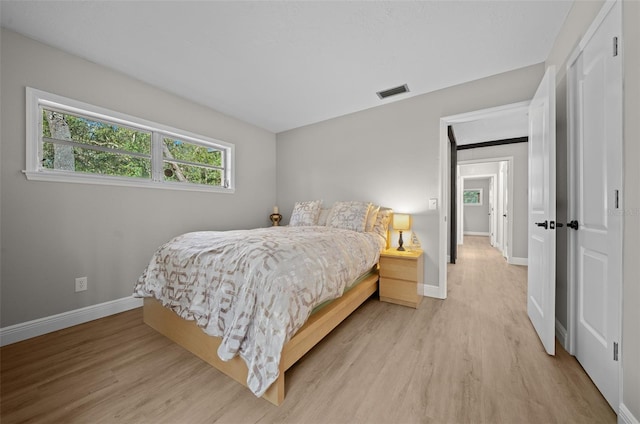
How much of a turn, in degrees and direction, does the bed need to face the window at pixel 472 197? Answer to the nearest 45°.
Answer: approximately 180°

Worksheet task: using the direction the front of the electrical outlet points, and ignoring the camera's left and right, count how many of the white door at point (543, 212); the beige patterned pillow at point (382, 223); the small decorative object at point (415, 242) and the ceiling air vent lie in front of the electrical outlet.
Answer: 4

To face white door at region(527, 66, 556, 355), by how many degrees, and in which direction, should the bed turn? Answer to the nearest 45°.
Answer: approximately 135° to its left

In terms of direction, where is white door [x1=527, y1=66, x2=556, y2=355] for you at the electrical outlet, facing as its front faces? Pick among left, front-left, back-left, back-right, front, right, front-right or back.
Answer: front

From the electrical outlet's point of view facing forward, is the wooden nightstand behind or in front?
in front

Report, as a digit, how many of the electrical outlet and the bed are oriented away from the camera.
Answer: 0

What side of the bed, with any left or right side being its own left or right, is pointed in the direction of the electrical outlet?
right

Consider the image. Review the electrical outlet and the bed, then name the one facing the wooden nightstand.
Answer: the electrical outlet

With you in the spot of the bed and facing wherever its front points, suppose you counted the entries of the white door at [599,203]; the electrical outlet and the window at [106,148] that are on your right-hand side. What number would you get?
2

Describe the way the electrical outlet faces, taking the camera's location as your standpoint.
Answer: facing the viewer and to the right of the viewer

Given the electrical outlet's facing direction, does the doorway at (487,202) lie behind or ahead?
ahead

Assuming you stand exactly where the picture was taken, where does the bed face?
facing the viewer and to the left of the viewer

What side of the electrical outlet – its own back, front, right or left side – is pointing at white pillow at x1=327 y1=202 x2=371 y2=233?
front
